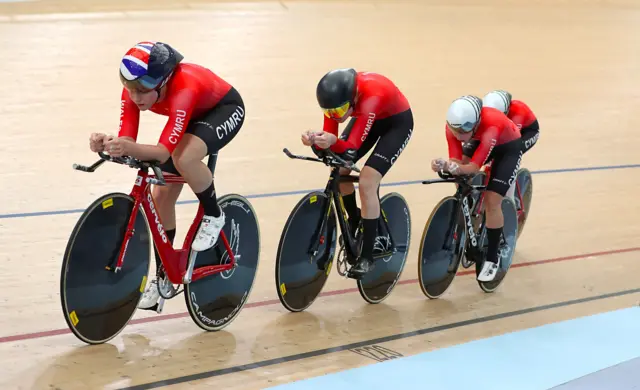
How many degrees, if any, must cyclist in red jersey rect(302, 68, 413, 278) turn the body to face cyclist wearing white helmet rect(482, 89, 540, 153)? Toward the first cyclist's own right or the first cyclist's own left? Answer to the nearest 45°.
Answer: approximately 180°

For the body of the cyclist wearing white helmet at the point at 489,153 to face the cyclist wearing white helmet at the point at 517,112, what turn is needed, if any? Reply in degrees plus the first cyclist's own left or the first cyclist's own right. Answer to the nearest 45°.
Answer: approximately 135° to the first cyclist's own right

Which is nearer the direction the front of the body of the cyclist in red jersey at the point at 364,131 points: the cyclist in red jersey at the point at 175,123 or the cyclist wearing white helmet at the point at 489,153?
the cyclist in red jersey

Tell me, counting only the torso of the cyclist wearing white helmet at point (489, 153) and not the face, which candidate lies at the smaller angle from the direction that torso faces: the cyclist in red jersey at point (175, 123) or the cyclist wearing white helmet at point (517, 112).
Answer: the cyclist in red jersey

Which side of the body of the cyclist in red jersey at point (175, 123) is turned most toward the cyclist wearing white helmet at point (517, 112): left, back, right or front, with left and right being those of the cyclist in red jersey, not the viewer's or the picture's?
back

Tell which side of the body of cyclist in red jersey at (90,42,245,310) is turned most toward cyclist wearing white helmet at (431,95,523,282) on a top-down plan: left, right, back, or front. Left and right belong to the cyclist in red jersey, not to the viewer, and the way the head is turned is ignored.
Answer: back

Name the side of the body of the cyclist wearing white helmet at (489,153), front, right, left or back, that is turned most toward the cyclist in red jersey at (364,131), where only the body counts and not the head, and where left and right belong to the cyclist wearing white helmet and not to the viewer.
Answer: front

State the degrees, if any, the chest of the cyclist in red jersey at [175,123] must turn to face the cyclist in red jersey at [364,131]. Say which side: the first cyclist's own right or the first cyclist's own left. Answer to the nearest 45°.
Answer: approximately 180°

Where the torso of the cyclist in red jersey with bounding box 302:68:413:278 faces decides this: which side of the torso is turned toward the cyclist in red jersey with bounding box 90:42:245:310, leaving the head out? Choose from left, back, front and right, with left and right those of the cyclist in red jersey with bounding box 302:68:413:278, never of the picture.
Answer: front

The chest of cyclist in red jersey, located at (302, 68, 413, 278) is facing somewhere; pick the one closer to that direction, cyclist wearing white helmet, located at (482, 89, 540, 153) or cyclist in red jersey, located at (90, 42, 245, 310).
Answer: the cyclist in red jersey

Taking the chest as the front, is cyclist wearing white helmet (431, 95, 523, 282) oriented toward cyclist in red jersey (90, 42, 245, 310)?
yes

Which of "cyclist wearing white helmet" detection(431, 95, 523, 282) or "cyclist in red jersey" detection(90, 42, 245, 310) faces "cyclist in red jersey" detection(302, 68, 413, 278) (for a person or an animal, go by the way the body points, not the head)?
the cyclist wearing white helmet
